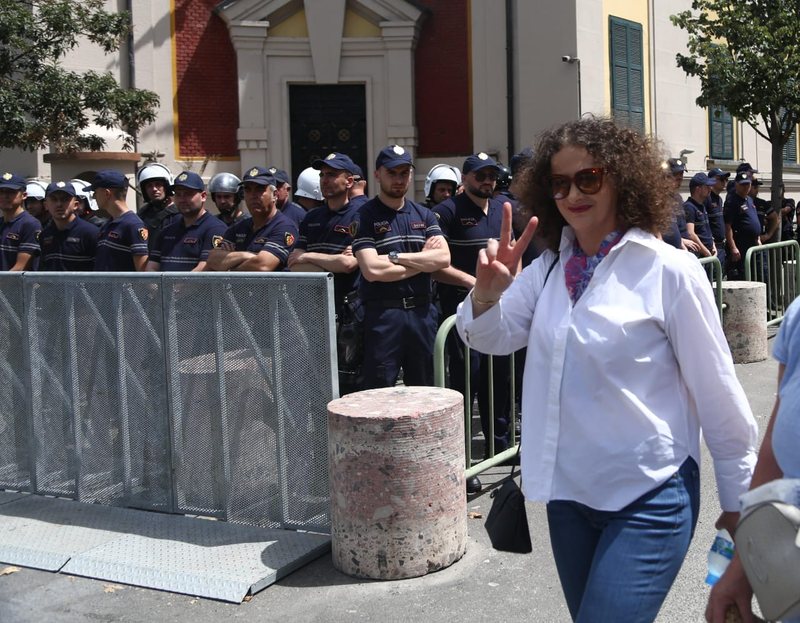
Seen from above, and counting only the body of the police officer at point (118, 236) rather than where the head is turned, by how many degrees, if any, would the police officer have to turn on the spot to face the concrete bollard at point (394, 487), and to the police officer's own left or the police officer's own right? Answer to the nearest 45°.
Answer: approximately 45° to the police officer's own left

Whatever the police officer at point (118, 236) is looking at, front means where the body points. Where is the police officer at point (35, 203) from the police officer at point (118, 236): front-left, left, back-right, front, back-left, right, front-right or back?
back-right

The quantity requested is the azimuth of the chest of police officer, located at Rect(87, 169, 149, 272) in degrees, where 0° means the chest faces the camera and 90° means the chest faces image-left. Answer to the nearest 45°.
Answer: approximately 45°

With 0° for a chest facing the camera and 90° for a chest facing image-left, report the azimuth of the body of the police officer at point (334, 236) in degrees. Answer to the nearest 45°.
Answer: approximately 45°

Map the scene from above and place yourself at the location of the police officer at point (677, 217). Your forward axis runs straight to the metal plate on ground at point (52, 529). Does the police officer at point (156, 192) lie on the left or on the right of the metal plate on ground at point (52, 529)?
right

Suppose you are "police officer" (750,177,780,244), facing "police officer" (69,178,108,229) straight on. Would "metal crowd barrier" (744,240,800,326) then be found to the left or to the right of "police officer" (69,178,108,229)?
left
